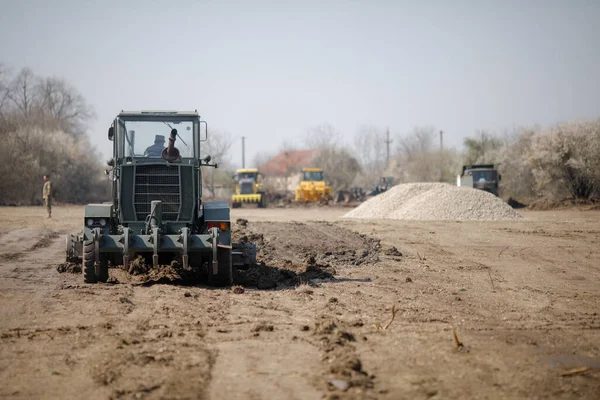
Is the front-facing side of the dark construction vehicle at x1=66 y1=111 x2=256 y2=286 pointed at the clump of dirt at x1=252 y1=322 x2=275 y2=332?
no

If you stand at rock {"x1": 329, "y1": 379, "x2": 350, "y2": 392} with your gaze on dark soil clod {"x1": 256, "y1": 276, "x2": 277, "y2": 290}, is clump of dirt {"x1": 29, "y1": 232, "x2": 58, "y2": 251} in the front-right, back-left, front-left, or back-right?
front-left

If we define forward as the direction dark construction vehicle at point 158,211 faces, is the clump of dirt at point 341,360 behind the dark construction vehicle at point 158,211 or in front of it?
behind

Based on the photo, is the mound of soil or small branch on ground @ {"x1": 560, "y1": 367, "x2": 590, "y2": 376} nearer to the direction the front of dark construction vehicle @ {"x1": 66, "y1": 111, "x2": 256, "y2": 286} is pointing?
the mound of soil

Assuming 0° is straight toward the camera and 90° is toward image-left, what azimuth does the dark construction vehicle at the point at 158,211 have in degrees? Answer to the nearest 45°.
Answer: approximately 180°

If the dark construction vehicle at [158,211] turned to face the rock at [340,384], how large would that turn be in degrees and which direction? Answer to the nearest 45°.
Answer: approximately 180°

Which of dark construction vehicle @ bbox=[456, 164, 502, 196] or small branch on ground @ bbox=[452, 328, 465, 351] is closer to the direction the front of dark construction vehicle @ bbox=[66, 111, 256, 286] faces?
the dark construction vehicle

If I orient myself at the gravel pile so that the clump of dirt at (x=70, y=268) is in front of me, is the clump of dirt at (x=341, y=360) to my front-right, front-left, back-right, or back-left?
front-left

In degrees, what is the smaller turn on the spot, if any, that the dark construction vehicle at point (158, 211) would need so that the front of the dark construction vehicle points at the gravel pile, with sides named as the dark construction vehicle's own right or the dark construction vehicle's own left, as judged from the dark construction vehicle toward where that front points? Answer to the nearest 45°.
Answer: approximately 45° to the dark construction vehicle's own right

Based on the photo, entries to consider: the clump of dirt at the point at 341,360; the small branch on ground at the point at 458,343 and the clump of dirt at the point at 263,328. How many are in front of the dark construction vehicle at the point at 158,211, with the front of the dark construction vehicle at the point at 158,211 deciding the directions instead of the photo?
0

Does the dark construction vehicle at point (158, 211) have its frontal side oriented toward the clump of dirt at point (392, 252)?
no

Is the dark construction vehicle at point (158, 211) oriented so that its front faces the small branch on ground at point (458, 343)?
no

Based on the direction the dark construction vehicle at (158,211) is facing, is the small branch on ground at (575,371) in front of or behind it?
behind
